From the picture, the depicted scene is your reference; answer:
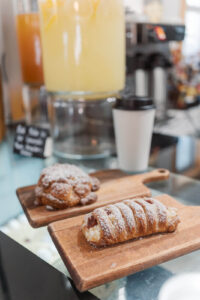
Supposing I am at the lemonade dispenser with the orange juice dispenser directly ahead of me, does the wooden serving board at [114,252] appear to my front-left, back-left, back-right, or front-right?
back-left

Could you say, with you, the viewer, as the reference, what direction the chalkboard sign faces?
facing the viewer and to the left of the viewer

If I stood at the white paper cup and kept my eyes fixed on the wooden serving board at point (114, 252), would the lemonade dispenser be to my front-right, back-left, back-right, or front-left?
back-right

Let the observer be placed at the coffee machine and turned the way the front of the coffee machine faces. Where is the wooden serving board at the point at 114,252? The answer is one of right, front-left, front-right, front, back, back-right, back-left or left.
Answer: front-right

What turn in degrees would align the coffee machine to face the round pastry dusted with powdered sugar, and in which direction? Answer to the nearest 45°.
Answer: approximately 45° to its right

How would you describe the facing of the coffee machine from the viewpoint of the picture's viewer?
facing the viewer and to the right of the viewer

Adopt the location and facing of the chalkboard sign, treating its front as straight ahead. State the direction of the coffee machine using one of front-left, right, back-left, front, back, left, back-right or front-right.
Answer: back

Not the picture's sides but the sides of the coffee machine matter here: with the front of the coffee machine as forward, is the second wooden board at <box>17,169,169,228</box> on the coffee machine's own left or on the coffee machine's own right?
on the coffee machine's own right

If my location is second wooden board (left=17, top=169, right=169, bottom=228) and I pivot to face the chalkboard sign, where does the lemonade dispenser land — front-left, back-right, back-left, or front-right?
front-right

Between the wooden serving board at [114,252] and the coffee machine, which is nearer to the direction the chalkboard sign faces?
the wooden serving board

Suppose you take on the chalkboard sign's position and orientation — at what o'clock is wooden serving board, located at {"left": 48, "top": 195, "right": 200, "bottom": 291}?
The wooden serving board is roughly at 10 o'clock from the chalkboard sign.

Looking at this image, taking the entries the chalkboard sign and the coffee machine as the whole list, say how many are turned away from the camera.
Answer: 0
